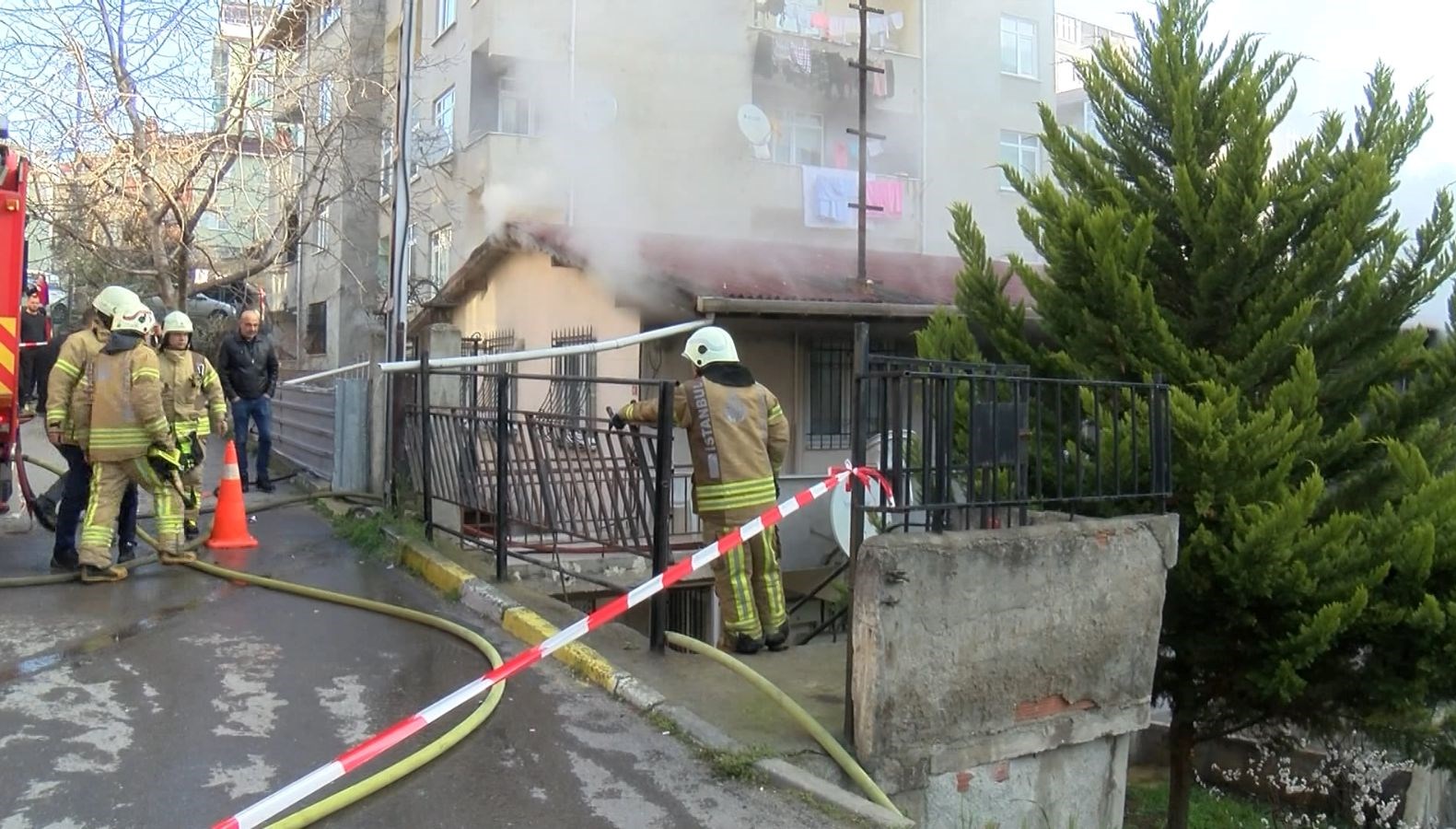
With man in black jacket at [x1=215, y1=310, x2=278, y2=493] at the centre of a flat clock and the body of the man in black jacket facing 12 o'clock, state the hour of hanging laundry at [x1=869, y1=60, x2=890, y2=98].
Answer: The hanging laundry is roughly at 8 o'clock from the man in black jacket.

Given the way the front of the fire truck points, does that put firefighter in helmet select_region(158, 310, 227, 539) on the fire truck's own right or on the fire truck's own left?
on the fire truck's own right

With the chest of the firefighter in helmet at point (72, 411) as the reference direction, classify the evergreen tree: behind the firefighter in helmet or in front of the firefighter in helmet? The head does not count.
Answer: in front

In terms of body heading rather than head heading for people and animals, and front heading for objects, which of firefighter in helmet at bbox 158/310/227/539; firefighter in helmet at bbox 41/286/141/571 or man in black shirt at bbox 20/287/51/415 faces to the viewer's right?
firefighter in helmet at bbox 41/286/141/571

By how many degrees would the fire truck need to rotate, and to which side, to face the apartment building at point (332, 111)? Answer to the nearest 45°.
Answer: approximately 45° to its right

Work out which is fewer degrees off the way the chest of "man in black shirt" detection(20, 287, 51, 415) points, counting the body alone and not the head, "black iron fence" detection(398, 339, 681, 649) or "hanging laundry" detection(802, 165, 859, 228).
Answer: the black iron fence

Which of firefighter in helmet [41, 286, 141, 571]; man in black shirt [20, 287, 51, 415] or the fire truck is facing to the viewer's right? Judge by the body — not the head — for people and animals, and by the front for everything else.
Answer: the firefighter in helmet

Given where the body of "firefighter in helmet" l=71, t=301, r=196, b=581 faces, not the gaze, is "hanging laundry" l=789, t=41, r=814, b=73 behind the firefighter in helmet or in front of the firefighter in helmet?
in front

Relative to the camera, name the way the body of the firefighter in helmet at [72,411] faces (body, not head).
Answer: to the viewer's right

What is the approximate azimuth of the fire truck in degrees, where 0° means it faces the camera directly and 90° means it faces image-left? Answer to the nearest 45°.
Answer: approximately 180°

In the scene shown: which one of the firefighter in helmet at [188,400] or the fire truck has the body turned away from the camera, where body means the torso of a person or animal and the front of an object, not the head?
the fire truck

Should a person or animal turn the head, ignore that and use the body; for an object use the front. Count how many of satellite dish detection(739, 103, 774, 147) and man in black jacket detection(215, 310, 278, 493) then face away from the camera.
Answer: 0
